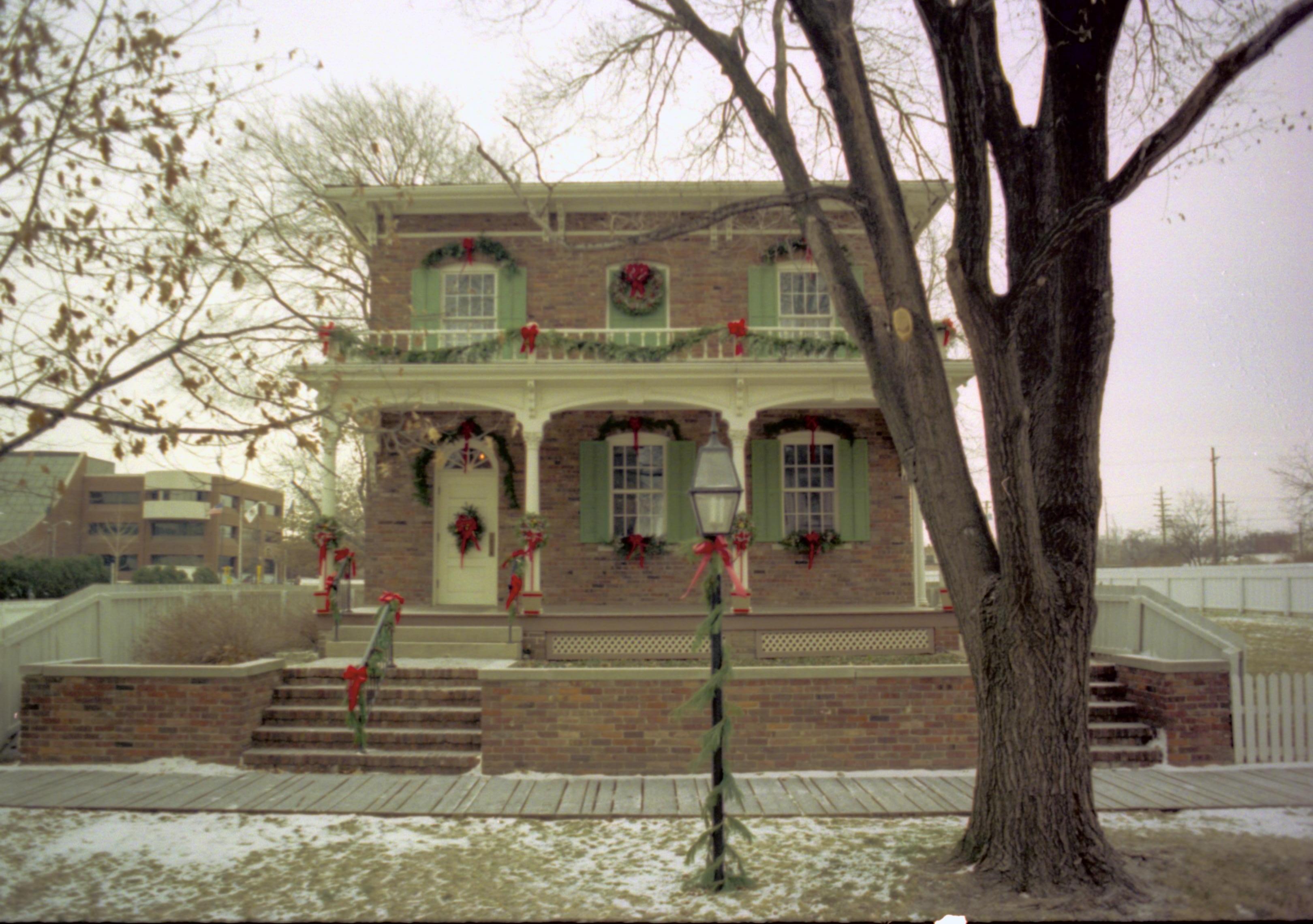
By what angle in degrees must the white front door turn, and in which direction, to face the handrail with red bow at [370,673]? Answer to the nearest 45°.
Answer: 0° — it already faces it

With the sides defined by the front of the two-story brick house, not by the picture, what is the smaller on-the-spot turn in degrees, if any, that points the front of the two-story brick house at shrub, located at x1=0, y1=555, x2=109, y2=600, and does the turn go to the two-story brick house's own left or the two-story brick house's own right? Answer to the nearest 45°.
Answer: approximately 135° to the two-story brick house's own right

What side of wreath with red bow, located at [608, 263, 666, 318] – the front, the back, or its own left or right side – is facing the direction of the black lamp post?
front

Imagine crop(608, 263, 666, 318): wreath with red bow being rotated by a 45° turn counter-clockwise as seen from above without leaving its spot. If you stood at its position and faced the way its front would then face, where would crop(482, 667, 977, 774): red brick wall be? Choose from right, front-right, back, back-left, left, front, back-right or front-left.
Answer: front-right

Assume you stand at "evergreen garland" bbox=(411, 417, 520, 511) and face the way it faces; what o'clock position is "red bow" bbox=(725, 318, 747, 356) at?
The red bow is roughly at 10 o'clock from the evergreen garland.

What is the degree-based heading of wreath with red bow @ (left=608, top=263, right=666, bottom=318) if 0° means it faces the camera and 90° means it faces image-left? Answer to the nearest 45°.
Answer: approximately 0°

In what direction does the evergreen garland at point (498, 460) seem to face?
toward the camera

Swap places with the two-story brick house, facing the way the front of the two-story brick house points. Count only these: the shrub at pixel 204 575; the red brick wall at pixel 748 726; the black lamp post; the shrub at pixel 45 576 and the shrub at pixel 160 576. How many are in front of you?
2

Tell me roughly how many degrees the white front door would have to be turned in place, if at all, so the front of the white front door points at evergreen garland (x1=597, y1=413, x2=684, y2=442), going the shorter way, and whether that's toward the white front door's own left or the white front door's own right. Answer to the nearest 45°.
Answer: approximately 90° to the white front door's own left

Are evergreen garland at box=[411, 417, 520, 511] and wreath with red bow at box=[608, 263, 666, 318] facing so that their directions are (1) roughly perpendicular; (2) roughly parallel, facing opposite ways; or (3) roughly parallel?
roughly parallel

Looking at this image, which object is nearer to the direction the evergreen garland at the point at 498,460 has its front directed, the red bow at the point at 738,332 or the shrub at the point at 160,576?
the red bow

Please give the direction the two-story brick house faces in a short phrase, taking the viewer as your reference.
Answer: facing the viewer

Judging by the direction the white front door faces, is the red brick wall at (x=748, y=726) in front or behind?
in front

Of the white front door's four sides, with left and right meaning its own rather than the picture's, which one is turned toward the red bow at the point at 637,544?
left

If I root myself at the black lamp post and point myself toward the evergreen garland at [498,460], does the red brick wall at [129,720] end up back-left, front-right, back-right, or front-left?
front-left
